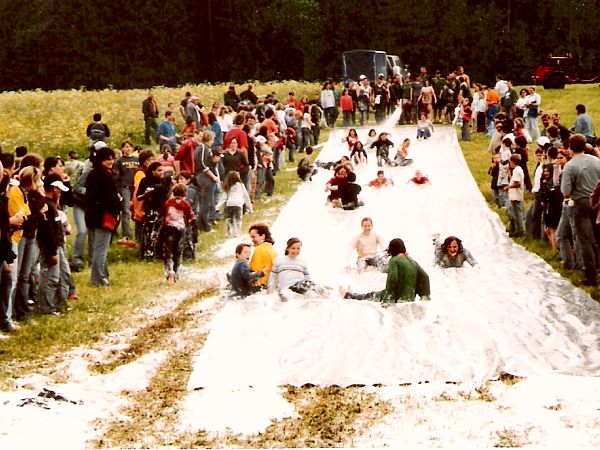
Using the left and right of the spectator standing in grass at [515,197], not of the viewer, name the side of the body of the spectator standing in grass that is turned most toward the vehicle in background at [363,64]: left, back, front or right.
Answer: right

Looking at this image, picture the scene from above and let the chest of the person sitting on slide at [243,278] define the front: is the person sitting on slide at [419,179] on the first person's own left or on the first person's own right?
on the first person's own left

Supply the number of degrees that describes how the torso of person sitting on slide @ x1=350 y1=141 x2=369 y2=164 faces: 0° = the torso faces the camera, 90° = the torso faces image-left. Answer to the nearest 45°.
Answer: approximately 0°

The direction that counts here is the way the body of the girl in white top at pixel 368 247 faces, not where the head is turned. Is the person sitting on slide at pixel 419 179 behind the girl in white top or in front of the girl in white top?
behind

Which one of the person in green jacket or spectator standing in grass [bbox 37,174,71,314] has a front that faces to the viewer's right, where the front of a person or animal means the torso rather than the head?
the spectator standing in grass

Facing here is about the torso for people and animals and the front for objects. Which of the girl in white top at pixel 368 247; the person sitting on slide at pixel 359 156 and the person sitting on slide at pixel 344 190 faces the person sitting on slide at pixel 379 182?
the person sitting on slide at pixel 359 156

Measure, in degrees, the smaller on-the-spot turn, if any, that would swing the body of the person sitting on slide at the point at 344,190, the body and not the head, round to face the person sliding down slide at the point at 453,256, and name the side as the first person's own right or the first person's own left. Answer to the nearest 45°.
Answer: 0° — they already face them

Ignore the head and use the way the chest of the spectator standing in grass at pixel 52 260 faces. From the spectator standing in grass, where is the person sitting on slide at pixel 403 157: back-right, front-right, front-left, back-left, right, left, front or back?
front-left
